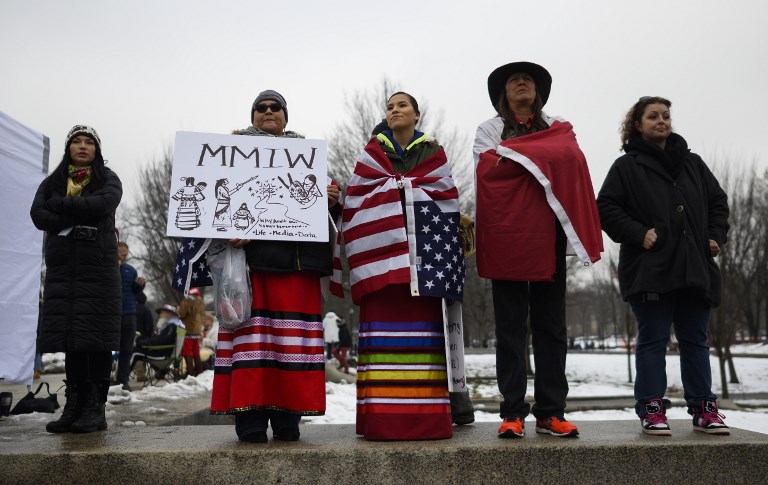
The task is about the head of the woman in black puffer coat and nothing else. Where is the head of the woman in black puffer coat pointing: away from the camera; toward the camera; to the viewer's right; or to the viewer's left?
toward the camera

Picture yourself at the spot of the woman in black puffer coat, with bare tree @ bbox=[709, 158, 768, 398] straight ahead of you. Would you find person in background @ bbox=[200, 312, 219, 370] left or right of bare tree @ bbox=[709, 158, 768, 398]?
left

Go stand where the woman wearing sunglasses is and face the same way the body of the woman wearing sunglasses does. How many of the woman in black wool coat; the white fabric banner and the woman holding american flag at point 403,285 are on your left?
2

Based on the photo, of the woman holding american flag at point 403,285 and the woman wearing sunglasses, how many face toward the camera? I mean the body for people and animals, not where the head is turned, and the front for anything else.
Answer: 2

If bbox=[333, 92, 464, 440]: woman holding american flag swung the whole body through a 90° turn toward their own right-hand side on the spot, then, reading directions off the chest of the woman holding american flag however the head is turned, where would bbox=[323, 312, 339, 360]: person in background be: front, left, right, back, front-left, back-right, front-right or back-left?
right

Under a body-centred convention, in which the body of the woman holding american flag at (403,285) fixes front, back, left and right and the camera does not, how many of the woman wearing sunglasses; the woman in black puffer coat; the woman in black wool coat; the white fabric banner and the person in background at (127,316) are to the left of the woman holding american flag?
1

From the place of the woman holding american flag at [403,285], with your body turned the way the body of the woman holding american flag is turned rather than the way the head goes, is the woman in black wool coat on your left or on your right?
on your left

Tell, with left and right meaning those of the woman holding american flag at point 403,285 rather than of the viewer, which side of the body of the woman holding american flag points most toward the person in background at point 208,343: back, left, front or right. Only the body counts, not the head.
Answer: back

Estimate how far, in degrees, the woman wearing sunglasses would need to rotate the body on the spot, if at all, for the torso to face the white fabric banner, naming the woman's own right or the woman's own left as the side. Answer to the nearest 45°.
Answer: approximately 135° to the woman's own right

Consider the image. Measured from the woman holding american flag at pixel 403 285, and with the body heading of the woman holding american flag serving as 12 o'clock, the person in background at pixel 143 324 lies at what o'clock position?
The person in background is roughly at 5 o'clock from the woman holding american flag.

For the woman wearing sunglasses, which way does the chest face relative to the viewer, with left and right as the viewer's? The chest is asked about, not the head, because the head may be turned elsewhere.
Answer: facing the viewer

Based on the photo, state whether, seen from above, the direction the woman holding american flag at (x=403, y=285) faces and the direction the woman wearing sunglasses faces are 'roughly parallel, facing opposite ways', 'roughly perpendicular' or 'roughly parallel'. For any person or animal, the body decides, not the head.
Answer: roughly parallel

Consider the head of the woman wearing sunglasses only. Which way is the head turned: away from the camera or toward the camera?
toward the camera

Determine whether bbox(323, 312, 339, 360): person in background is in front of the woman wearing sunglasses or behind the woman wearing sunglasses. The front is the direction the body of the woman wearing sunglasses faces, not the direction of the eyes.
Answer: behind

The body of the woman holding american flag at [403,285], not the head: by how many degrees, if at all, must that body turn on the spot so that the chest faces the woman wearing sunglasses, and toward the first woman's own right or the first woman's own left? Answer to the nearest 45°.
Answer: approximately 90° to the first woman's own right

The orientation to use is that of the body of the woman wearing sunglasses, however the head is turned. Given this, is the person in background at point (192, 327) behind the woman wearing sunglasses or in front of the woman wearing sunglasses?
behind

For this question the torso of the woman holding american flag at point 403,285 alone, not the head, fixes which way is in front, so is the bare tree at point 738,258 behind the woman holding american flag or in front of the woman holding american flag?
behind

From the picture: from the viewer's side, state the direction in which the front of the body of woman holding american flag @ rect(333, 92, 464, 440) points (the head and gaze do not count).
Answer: toward the camera
